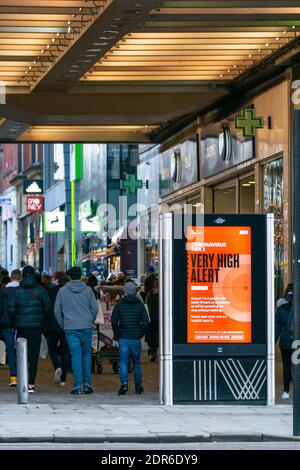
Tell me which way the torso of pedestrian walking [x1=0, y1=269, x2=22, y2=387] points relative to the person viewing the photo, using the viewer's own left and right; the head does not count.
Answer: facing away from the viewer

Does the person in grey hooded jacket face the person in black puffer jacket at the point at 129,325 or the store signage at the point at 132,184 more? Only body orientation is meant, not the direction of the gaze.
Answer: the store signage

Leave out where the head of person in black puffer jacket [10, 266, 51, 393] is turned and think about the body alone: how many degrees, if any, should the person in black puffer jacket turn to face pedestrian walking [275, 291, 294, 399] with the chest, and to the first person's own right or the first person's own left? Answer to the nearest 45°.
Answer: approximately 90° to the first person's own right

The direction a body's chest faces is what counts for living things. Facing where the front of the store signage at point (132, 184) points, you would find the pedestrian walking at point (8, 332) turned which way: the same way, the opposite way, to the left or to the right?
the opposite way

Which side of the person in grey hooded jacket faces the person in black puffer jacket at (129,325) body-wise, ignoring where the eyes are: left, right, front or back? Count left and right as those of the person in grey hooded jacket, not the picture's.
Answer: right

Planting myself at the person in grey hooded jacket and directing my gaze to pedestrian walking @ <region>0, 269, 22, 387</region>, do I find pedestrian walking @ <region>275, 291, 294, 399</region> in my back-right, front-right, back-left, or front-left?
back-right

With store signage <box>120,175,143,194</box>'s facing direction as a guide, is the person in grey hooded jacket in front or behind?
in front

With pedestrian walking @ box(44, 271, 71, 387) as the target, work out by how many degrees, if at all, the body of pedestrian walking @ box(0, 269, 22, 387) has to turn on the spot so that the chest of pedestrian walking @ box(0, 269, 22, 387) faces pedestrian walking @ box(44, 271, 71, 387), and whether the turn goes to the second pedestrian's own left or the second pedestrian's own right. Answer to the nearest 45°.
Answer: approximately 90° to the second pedestrian's own right

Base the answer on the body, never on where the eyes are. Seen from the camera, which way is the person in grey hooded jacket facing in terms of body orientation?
away from the camera

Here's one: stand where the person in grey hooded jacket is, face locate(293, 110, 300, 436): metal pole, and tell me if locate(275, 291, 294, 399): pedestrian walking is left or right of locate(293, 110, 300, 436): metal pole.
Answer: left

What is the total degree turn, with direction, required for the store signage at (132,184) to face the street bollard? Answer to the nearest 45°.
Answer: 0° — it already faces it

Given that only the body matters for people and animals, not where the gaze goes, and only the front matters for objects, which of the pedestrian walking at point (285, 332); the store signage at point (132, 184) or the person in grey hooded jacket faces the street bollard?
the store signage

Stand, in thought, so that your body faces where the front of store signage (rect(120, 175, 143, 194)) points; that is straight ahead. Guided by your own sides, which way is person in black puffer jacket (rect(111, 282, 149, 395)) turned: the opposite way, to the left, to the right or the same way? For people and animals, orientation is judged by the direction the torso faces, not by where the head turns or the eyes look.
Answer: the opposite way

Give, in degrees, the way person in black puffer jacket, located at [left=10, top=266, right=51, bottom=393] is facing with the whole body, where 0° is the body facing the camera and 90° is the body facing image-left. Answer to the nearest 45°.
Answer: approximately 180°

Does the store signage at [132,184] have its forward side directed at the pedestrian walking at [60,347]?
yes

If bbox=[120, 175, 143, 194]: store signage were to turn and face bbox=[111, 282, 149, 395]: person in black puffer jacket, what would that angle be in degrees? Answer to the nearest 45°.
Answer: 0° — it already faces them

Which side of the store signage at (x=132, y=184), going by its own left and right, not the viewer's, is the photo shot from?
front

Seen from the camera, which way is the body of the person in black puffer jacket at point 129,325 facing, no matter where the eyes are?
away from the camera
